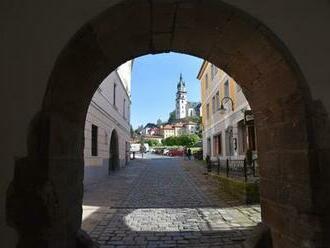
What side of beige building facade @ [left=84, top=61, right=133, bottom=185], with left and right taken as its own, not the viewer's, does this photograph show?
right

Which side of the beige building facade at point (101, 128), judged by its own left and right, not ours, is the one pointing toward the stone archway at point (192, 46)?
right
